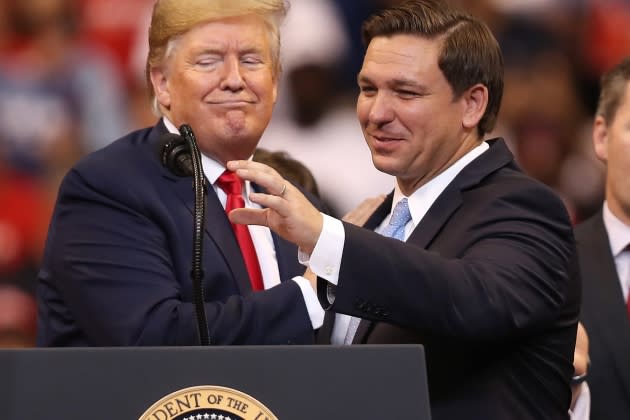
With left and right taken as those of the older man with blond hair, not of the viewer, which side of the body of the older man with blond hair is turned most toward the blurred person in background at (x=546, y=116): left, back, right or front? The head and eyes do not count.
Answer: left

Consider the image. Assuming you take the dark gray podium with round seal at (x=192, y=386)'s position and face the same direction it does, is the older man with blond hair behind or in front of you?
behind

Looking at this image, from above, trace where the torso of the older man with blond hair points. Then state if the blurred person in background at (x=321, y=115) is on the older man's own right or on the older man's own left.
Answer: on the older man's own left

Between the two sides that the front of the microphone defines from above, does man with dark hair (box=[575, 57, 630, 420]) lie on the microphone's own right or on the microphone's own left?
on the microphone's own right

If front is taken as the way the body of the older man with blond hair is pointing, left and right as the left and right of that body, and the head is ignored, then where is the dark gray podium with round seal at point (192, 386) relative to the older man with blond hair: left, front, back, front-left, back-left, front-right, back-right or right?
front-right

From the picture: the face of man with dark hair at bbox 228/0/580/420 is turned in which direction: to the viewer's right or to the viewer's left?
to the viewer's left

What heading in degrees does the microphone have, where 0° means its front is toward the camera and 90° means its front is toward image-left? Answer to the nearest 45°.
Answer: approximately 135°

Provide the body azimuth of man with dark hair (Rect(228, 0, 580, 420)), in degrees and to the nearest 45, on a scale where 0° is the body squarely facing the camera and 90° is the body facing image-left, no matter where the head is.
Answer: approximately 45°

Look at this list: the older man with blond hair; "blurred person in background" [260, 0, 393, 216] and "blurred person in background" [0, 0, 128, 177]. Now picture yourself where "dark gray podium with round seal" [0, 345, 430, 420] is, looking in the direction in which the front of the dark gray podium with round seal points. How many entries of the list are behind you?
3

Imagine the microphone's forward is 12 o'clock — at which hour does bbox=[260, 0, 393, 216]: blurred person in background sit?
The blurred person in background is roughly at 12 o'clock from the microphone.
